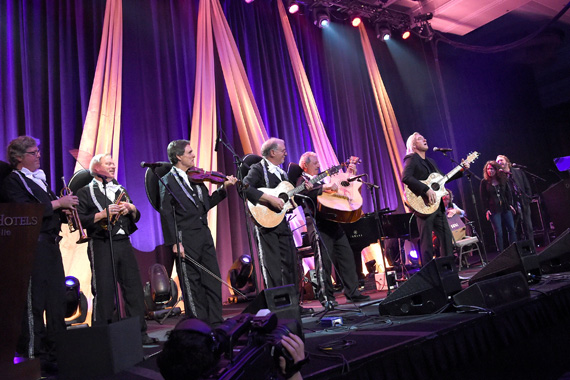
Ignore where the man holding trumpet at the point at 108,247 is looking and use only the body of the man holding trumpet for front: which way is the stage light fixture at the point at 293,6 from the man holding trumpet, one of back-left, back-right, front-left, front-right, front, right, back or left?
left

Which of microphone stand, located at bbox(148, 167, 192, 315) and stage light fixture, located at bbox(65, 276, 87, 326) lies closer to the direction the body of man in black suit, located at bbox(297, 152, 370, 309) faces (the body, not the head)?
the microphone stand

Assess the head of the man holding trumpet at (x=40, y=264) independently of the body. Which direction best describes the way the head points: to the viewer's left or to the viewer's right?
to the viewer's right

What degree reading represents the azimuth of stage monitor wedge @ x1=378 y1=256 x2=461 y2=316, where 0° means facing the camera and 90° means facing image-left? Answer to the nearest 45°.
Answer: approximately 135°

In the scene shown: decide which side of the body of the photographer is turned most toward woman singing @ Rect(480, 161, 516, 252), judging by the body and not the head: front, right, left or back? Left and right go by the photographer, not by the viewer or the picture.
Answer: front

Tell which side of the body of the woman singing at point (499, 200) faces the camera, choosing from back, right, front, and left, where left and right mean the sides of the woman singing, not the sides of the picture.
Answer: front

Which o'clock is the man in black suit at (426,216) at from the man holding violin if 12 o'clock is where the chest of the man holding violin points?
The man in black suit is roughly at 10 o'clock from the man holding violin.

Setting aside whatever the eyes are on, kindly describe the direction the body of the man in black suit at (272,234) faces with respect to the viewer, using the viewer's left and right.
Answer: facing the viewer and to the right of the viewer

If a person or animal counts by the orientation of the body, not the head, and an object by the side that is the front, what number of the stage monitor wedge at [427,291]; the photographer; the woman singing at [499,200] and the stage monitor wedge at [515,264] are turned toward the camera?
1

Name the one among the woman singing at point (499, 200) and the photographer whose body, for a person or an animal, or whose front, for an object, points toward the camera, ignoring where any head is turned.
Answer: the woman singing

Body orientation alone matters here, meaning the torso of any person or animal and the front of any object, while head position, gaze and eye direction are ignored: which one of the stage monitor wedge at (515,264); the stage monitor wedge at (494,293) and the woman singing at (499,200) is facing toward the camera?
the woman singing

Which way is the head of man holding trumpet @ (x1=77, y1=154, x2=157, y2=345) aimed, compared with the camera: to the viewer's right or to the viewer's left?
to the viewer's right

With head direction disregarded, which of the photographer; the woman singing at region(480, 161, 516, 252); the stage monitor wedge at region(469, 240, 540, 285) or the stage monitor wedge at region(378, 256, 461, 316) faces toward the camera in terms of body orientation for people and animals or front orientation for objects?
the woman singing

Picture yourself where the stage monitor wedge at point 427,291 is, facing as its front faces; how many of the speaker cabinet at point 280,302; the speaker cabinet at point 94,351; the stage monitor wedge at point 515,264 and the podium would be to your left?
3

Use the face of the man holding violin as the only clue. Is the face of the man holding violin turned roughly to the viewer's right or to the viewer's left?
to the viewer's right

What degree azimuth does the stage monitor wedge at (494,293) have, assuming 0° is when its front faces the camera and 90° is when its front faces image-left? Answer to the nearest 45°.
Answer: approximately 135°

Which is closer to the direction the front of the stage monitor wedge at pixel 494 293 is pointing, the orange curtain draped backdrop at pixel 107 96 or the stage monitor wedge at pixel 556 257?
the orange curtain draped backdrop

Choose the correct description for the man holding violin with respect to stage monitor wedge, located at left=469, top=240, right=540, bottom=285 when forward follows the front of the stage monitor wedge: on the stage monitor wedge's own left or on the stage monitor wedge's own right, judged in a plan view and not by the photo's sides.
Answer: on the stage monitor wedge's own left

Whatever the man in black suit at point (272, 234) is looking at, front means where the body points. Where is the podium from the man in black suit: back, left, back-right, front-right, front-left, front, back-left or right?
right
